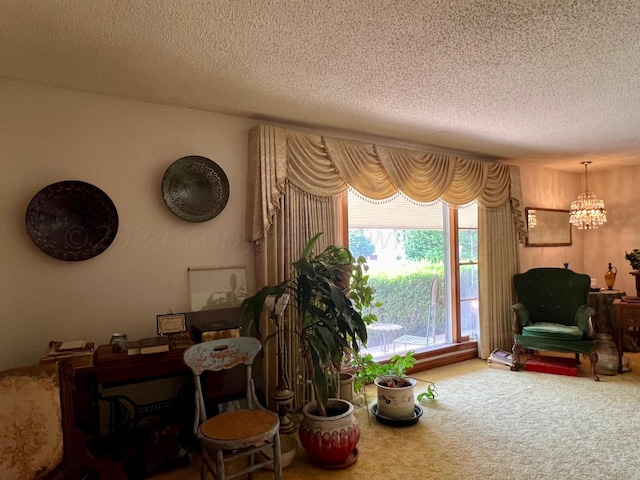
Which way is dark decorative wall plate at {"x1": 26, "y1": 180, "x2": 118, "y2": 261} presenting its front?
toward the camera

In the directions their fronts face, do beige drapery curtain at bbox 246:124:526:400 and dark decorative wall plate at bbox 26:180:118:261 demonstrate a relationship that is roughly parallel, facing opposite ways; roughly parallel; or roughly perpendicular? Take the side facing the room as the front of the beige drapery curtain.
roughly parallel

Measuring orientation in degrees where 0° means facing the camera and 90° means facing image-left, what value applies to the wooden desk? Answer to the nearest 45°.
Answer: approximately 315°

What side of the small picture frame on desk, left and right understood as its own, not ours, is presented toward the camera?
front

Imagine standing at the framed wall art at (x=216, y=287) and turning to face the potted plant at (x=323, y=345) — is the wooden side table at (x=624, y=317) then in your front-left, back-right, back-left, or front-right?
front-left

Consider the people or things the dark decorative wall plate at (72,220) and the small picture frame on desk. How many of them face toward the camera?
2

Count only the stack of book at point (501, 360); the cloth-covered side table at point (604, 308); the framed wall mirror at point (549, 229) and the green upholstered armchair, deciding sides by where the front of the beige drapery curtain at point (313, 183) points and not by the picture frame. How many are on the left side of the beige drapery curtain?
4

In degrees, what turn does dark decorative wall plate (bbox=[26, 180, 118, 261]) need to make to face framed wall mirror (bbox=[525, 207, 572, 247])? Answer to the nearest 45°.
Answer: approximately 90° to its left

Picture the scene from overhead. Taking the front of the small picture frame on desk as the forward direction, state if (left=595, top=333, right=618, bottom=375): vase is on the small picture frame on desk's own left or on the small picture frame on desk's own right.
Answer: on the small picture frame on desk's own left

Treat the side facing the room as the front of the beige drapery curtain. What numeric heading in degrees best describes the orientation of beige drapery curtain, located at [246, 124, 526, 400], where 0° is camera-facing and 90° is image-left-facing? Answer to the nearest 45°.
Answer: approximately 315°
